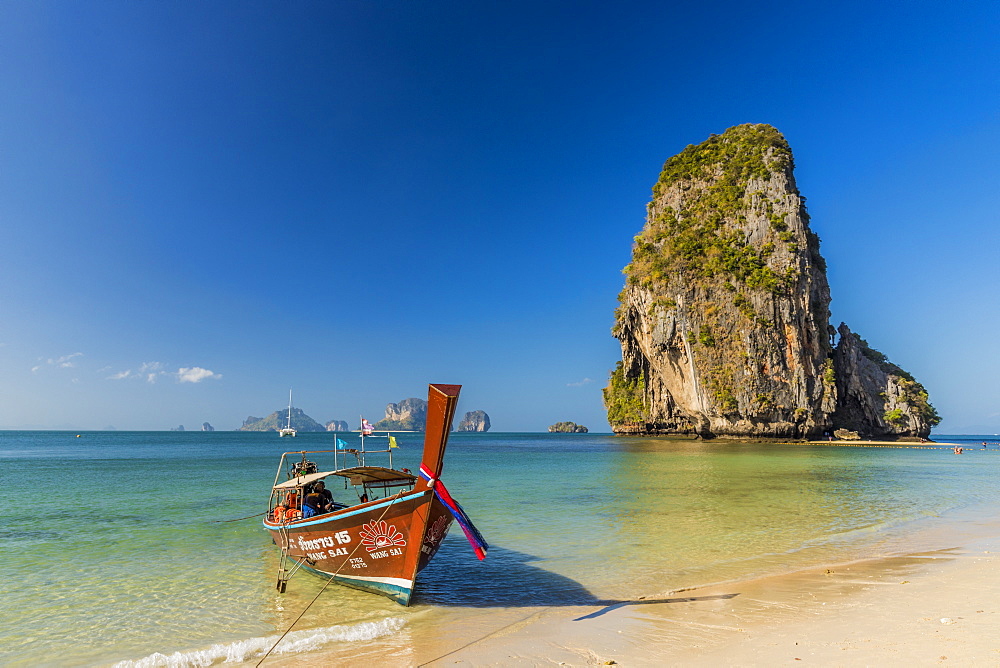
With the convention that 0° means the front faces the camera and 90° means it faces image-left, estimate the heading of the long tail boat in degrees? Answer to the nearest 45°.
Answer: approximately 315°
